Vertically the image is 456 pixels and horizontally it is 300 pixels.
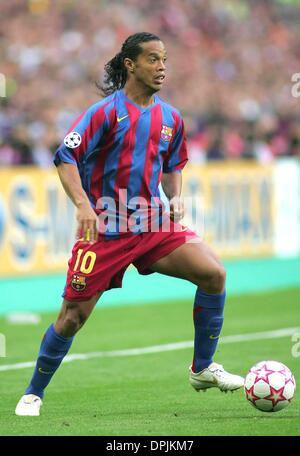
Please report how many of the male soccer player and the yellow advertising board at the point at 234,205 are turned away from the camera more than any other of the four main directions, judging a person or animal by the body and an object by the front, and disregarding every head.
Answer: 0

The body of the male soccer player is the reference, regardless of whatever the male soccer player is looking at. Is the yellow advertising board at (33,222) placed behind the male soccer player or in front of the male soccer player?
behind

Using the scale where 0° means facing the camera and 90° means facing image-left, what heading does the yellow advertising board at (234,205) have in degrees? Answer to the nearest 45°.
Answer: approximately 0°

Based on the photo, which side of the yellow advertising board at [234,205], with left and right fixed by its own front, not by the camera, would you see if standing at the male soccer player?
front

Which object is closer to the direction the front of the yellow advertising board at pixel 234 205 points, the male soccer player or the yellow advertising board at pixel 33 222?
the male soccer player

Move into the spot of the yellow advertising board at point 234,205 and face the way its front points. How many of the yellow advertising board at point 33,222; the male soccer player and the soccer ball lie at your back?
0

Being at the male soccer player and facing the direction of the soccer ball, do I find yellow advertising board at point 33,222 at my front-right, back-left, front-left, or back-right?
back-left

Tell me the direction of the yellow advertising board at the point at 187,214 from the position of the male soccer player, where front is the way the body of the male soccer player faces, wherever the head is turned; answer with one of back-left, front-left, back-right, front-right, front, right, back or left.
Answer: back-left

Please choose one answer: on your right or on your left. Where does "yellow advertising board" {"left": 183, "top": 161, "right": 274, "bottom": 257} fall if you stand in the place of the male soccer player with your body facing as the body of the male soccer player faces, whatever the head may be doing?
on your left
